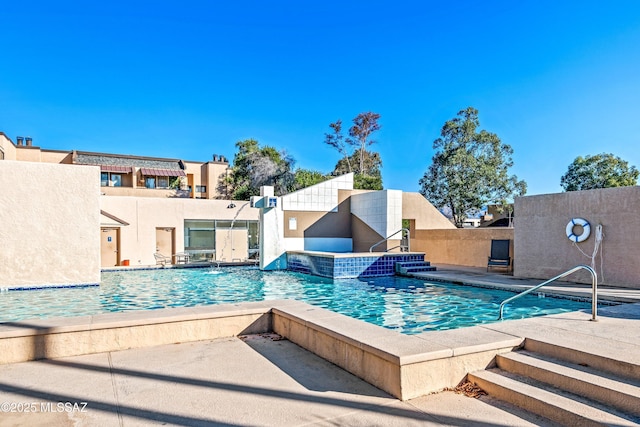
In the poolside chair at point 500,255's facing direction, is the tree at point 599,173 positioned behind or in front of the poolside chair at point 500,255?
behind

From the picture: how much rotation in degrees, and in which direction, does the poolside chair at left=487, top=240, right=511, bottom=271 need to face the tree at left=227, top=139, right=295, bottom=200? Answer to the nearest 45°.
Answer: approximately 135° to its right

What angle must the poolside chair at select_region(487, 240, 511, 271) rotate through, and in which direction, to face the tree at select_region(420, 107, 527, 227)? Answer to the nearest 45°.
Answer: approximately 180°

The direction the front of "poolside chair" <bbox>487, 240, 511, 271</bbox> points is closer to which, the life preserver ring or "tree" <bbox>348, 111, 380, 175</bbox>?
the life preserver ring

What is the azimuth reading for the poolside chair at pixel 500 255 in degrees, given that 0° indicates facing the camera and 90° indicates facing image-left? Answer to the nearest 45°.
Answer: approximately 0°

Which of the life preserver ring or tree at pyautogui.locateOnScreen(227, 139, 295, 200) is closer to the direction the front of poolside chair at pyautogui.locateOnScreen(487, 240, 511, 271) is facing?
the life preserver ring

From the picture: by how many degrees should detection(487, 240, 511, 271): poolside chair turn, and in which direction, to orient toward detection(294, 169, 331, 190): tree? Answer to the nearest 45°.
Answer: approximately 135° to its right

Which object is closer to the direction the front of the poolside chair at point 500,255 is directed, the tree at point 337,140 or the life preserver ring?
the life preserver ring
